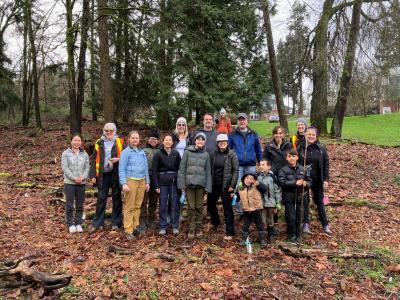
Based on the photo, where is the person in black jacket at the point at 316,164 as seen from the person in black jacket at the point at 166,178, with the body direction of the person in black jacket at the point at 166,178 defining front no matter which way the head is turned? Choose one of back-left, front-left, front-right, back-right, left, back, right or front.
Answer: left

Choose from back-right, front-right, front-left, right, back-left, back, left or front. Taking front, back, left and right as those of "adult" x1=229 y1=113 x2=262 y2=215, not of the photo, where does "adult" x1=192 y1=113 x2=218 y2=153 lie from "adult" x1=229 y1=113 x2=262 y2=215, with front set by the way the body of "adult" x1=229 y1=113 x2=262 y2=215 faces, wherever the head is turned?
right

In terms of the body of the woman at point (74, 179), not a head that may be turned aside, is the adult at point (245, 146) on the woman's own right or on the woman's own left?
on the woman's own left

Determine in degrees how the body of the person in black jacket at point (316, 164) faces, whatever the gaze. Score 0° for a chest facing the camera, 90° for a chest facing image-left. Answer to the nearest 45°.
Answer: approximately 0°

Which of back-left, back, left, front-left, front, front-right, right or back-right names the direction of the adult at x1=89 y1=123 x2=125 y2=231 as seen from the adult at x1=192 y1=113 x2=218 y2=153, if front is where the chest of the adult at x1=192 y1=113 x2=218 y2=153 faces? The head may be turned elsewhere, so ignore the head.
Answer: right

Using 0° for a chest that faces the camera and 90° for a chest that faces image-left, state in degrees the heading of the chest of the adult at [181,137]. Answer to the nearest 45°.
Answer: approximately 0°
